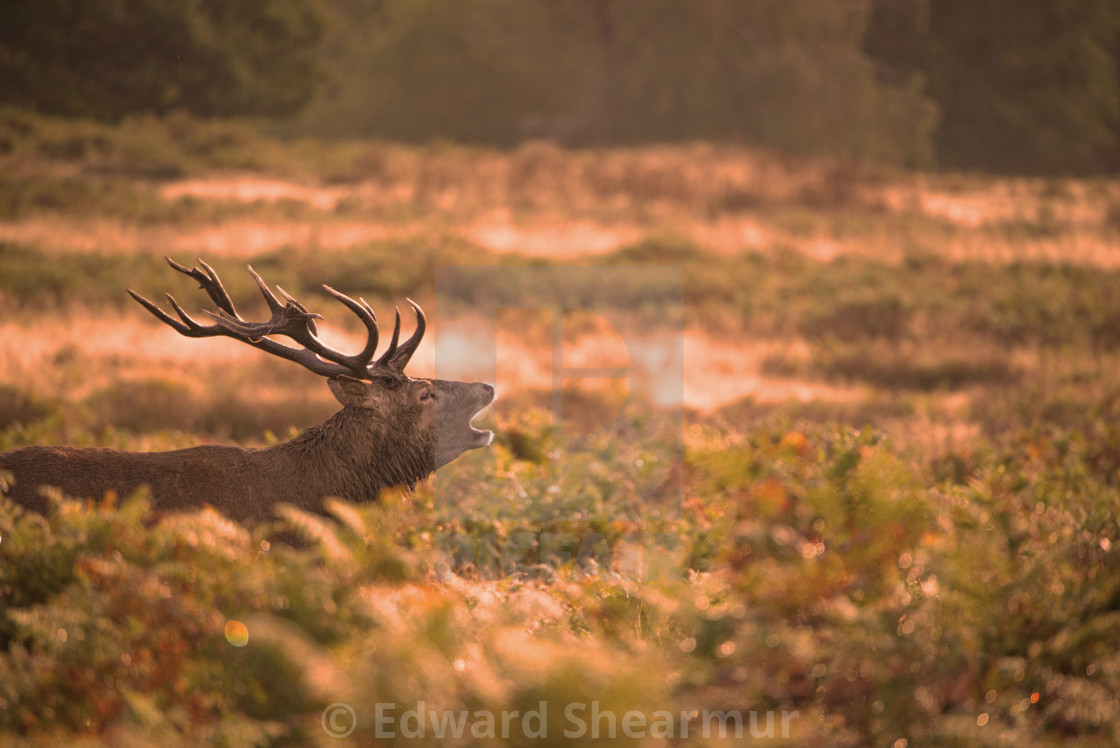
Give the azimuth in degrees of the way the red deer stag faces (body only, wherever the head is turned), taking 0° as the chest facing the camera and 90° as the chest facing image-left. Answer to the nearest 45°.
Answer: approximately 270°
